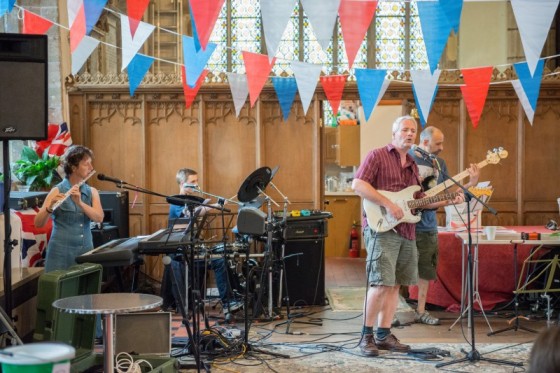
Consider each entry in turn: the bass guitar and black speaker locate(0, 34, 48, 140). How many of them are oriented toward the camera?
2

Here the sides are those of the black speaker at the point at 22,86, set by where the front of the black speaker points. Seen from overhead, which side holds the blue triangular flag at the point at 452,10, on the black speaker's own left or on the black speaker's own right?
on the black speaker's own left

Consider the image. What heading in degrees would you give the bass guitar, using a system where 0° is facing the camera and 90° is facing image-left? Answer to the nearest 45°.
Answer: approximately 0°

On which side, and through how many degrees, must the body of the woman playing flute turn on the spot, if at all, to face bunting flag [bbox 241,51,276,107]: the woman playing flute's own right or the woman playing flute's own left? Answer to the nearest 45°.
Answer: approximately 90° to the woman playing flute's own left

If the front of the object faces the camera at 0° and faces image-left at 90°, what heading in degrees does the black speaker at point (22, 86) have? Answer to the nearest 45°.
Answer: approximately 0°

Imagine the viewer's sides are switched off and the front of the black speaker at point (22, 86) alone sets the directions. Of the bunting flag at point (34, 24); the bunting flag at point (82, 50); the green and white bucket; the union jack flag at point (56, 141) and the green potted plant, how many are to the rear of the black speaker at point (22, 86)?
4

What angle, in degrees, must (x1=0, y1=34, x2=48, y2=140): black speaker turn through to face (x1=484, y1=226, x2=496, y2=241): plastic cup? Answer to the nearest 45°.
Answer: approximately 90° to its left

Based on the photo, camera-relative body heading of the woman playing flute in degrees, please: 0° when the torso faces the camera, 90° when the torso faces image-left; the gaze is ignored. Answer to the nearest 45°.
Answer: approximately 315°

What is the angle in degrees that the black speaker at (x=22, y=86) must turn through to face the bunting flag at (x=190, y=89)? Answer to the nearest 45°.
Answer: approximately 135° to its left

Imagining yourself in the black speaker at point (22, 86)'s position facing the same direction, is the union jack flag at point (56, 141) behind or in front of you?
behind
